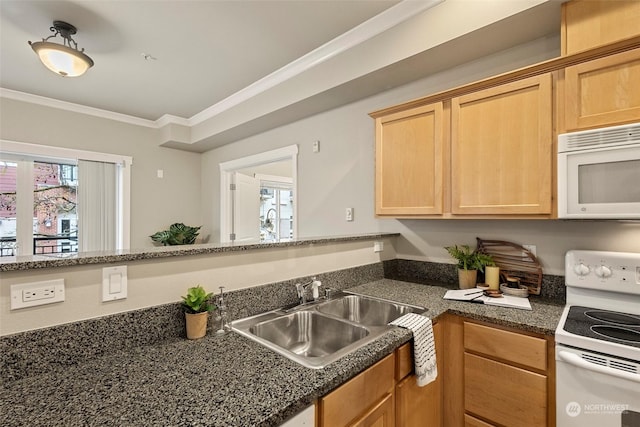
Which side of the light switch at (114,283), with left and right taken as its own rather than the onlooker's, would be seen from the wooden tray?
left

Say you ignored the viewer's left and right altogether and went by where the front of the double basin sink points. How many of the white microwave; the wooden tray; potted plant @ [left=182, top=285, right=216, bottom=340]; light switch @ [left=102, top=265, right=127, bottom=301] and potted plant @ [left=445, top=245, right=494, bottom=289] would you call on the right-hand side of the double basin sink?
2

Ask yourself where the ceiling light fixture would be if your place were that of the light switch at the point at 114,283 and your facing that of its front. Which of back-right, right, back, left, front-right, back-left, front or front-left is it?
back

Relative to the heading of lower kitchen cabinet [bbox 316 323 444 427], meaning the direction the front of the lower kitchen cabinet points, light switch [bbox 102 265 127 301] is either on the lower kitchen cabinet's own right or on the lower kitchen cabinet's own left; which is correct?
on the lower kitchen cabinet's own right

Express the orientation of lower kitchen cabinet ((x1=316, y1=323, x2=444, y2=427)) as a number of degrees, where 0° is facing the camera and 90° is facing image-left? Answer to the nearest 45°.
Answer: approximately 315°

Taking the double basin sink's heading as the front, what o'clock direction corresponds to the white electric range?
The white electric range is roughly at 11 o'clock from the double basin sink.

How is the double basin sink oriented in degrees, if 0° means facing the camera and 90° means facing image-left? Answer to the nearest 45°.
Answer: approximately 315°

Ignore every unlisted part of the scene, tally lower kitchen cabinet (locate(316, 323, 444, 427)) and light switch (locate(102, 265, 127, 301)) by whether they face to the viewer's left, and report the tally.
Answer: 0

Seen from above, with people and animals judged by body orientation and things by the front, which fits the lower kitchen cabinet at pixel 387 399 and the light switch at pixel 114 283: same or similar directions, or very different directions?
same or similar directions

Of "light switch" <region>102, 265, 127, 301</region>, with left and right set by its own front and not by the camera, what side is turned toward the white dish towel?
left

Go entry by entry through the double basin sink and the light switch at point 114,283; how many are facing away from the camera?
0

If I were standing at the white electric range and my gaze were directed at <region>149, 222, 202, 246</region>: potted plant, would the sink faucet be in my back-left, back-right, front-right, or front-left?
front-left

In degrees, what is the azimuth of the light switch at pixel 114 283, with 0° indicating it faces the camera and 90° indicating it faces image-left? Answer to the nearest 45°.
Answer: approximately 0°

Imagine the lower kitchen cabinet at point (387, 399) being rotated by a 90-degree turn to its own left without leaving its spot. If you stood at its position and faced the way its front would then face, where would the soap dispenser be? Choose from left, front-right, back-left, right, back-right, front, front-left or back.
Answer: left

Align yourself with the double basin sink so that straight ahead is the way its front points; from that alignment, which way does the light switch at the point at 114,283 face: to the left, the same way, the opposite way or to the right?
the same way
